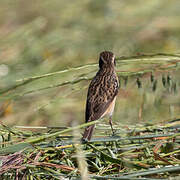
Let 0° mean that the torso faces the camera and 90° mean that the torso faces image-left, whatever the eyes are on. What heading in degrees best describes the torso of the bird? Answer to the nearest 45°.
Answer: approximately 225°
